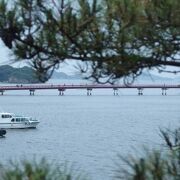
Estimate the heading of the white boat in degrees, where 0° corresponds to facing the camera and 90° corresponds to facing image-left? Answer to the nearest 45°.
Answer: approximately 270°
